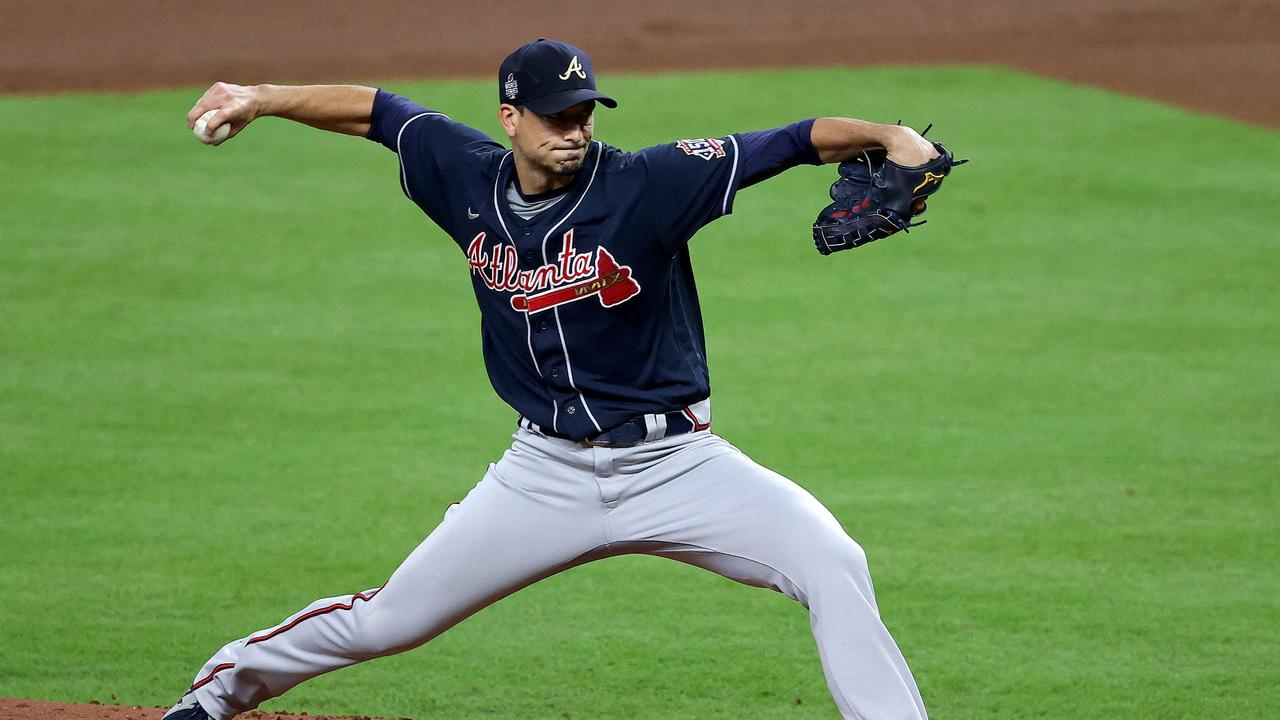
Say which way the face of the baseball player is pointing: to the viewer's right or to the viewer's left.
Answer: to the viewer's right

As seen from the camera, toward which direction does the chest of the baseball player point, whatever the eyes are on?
toward the camera
